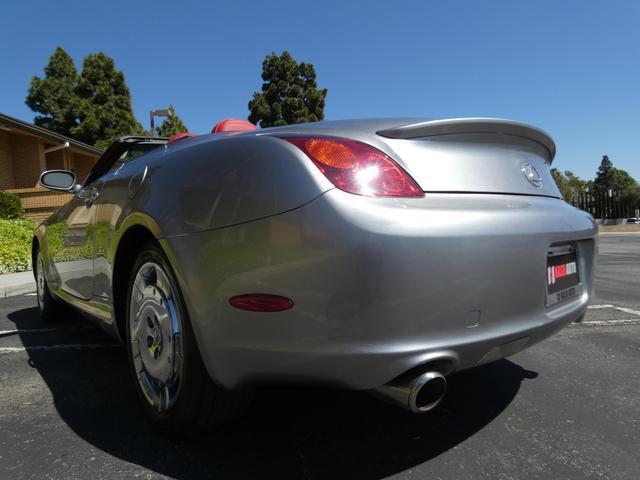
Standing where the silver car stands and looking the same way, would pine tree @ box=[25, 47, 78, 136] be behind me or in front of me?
in front

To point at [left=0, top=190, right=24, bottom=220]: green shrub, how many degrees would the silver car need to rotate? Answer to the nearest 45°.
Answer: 0° — it already faces it

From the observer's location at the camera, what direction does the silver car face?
facing away from the viewer and to the left of the viewer

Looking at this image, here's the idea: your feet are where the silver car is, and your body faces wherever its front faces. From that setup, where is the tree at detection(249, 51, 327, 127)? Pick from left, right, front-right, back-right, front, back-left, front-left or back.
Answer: front-right

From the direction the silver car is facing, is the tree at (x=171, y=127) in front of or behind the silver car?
in front

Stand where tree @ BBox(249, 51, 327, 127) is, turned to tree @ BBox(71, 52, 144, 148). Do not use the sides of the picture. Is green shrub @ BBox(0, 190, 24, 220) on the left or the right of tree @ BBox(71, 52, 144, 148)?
left

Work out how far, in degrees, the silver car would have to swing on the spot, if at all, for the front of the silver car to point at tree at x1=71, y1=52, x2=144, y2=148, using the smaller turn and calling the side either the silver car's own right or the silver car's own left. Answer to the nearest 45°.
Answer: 0° — it already faces it

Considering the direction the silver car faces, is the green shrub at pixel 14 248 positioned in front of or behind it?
in front
